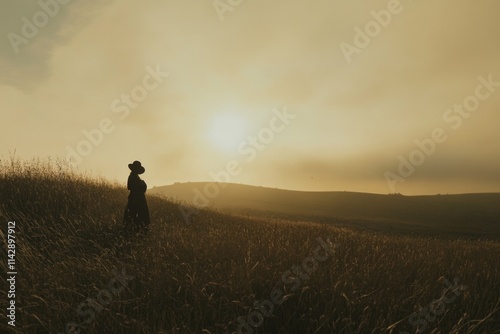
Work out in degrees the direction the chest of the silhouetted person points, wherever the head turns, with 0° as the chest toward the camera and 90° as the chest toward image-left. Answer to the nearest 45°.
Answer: approximately 270°
